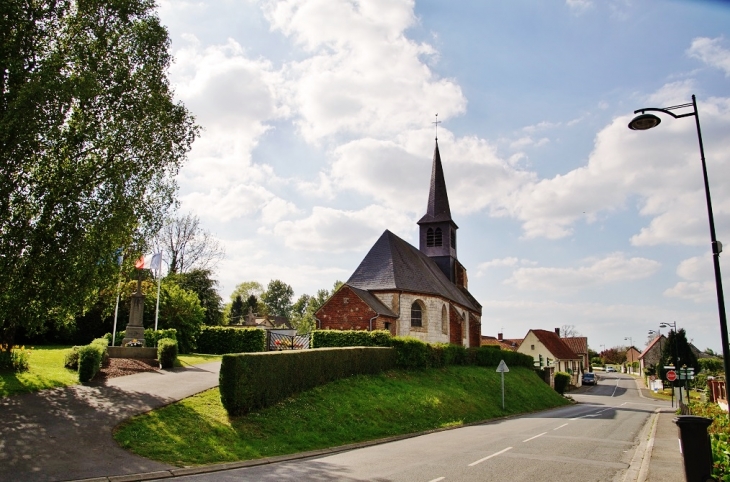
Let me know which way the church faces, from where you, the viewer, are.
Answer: facing away from the viewer and to the right of the viewer

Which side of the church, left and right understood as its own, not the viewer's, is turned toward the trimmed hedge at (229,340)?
back

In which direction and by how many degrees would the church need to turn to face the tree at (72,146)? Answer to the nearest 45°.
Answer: approximately 135° to its right

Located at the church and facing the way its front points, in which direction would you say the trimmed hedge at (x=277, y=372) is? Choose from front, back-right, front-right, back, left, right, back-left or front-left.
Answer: back-right

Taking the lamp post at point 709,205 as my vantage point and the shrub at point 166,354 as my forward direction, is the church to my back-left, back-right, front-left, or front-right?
front-right

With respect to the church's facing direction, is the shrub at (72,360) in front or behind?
behind

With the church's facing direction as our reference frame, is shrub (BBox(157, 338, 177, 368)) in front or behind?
behind
